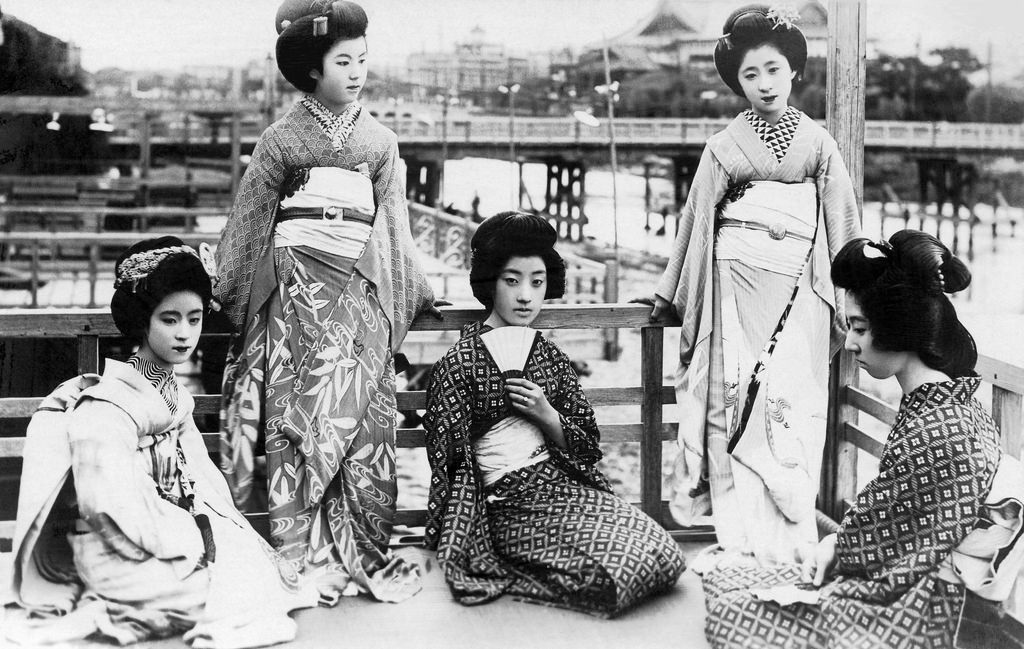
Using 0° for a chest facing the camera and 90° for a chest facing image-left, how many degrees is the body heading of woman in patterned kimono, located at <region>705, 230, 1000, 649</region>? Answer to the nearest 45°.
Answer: approximately 90°

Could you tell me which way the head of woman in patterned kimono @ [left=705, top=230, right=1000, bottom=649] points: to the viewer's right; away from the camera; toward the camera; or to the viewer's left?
to the viewer's left

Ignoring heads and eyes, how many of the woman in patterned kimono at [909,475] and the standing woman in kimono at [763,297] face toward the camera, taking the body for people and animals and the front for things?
1

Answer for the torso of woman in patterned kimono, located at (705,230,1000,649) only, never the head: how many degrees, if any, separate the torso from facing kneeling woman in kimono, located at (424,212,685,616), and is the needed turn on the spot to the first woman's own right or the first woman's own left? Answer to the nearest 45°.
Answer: approximately 45° to the first woman's own right

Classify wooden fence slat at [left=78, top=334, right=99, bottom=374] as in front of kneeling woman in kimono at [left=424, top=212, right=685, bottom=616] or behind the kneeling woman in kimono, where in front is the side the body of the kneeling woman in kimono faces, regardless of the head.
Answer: behind

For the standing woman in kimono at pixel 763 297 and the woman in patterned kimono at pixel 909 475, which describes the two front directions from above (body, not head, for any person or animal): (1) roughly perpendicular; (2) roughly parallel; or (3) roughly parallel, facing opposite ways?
roughly perpendicular

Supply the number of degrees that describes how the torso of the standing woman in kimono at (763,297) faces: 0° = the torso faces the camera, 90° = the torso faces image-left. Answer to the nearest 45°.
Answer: approximately 0°

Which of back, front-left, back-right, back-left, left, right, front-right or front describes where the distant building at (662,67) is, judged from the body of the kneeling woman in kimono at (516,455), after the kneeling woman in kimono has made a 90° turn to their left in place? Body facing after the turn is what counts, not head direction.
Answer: front-left
